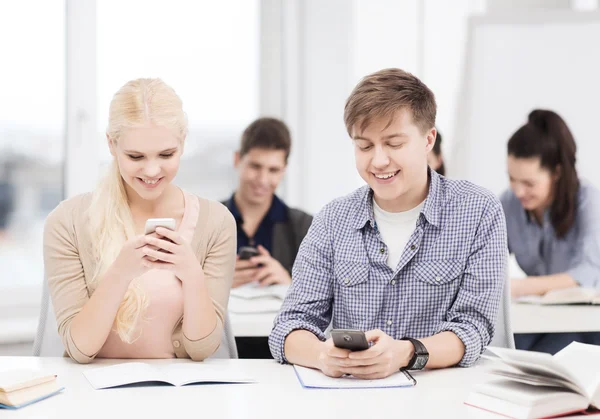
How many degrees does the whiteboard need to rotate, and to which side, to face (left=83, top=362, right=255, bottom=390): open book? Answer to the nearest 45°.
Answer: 0° — it already faces it

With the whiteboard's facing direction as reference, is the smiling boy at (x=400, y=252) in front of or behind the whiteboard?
in front

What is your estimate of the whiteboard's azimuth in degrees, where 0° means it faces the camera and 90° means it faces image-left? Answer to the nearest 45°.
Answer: approximately 0°

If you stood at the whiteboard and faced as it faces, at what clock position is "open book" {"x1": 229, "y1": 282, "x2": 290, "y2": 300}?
The open book is roughly at 1 o'clock from the whiteboard.

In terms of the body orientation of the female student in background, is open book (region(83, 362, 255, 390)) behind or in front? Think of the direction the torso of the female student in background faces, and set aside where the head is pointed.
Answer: in front

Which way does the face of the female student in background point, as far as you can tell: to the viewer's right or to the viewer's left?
to the viewer's left

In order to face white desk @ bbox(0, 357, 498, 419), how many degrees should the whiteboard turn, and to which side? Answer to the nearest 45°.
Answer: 0° — it already faces it
